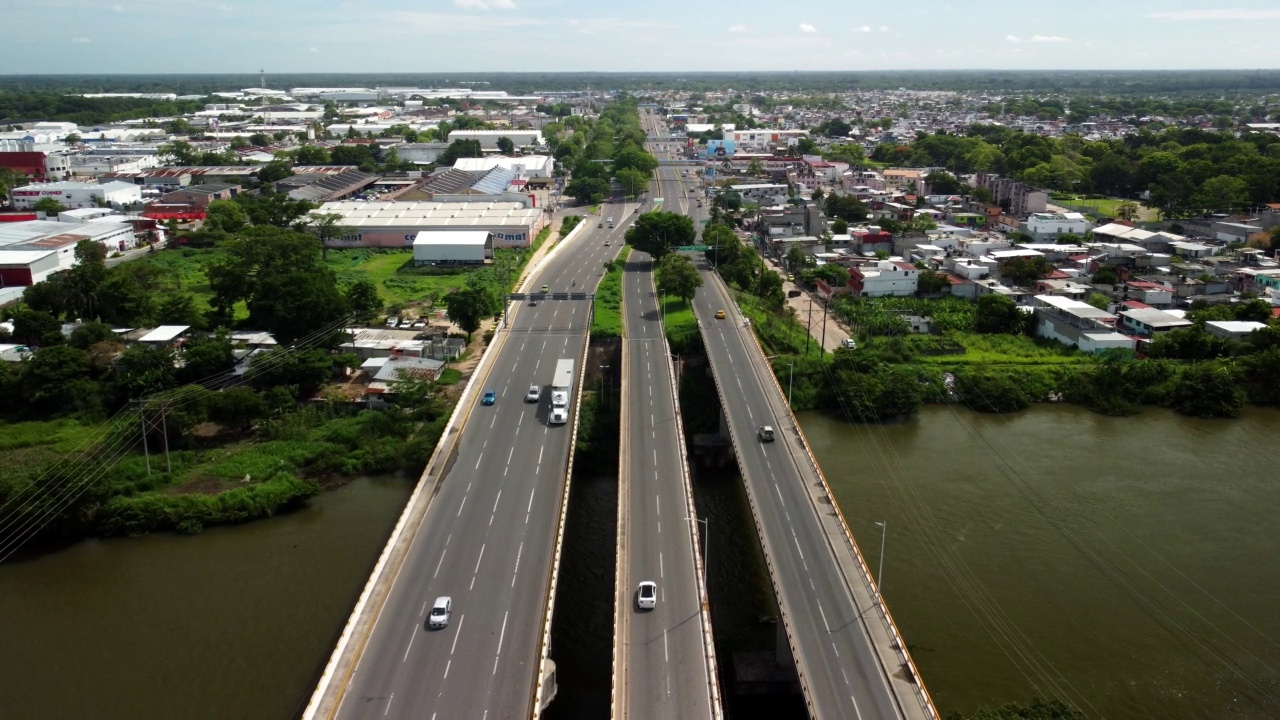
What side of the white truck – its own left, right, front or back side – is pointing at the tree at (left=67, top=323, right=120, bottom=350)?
right

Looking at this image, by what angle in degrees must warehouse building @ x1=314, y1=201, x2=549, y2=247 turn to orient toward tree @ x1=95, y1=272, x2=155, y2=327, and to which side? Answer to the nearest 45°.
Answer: approximately 45° to its right

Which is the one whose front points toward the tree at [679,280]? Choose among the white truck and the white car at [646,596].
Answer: the white car

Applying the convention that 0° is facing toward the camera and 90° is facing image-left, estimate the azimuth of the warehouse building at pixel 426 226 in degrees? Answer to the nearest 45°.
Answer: approximately 0°

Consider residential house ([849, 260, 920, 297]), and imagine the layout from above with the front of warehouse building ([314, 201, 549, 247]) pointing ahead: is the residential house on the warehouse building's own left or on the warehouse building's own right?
on the warehouse building's own left

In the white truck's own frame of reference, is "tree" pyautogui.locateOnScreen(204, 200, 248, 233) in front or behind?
behind

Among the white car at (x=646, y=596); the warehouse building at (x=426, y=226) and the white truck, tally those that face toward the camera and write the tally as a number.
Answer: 2

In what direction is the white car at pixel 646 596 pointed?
away from the camera

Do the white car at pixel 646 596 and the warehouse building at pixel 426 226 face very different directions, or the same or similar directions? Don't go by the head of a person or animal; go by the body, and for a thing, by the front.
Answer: very different directions
